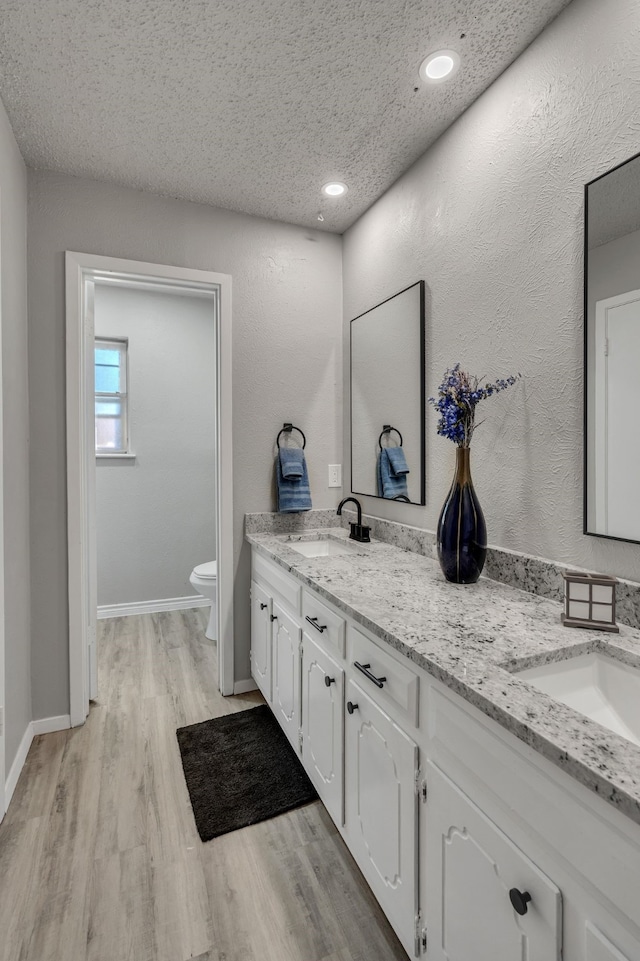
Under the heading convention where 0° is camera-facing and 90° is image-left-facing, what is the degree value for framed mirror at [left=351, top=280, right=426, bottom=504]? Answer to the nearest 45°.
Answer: approximately 45°

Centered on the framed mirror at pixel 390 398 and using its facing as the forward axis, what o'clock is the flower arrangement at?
The flower arrangement is roughly at 10 o'clock from the framed mirror.

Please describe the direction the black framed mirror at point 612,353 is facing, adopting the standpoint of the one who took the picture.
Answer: facing the viewer and to the left of the viewer

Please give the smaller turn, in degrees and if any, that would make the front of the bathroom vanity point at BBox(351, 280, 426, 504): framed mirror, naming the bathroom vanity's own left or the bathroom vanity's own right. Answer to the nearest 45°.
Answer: approximately 135° to the bathroom vanity's own right

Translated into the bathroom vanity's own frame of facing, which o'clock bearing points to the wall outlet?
The wall outlet is roughly at 4 o'clock from the bathroom vanity.

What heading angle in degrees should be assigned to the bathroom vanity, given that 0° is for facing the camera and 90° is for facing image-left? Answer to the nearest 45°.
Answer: approximately 45°

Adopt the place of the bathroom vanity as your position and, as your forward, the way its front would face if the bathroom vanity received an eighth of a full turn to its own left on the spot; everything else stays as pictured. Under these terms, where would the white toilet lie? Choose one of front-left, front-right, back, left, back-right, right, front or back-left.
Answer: back-right

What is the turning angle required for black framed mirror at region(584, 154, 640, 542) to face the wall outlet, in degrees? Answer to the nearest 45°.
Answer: approximately 90° to its right

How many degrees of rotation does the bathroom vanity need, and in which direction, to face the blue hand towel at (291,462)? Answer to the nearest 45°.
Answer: approximately 90° to its right

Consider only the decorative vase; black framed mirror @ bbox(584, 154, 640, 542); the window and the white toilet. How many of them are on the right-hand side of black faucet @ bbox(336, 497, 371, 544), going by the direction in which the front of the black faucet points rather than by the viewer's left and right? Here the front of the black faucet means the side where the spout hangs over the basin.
2
